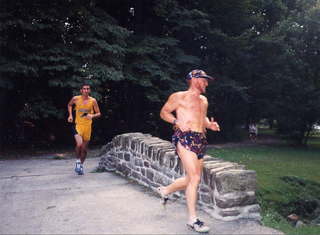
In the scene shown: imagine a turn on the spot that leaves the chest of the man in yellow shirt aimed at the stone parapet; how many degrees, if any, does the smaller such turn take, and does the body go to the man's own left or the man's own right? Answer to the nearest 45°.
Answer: approximately 45° to the man's own left

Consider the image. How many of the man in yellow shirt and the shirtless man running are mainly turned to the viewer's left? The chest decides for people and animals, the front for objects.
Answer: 0

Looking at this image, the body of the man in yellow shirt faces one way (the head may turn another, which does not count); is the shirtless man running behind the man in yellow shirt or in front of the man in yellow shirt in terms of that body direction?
in front

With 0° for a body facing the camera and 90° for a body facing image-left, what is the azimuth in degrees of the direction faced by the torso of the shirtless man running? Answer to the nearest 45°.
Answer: approximately 315°

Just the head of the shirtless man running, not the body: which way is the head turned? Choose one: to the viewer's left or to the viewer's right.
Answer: to the viewer's right

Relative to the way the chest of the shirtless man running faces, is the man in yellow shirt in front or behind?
behind
